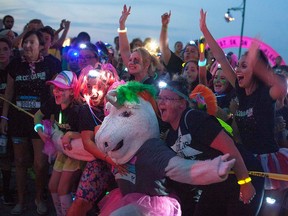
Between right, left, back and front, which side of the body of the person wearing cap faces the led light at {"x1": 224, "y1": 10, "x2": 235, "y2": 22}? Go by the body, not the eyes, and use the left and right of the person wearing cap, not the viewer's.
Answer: back

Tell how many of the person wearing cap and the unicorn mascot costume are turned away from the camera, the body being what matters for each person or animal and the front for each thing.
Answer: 0

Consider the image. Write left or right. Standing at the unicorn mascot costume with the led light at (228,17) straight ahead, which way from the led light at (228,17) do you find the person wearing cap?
left

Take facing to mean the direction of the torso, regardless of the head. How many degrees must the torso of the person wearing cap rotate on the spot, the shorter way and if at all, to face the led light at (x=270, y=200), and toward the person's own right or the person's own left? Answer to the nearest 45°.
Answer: approximately 90° to the person's own left

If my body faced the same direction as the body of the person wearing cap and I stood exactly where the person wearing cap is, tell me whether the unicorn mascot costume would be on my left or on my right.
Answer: on my left

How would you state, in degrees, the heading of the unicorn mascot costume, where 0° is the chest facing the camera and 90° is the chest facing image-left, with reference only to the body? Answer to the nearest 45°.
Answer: approximately 45°

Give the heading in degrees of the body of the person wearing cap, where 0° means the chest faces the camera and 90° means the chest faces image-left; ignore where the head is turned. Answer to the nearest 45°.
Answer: approximately 45°

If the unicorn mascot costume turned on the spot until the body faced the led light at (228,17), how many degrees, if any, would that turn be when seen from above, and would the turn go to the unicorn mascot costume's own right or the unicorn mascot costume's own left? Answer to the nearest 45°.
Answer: approximately 135° to the unicorn mascot costume's own right
